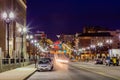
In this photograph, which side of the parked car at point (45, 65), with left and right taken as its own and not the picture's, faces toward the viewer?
front
